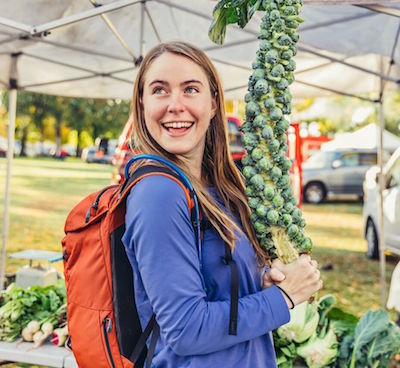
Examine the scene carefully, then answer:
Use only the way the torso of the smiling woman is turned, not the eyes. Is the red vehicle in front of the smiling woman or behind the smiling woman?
behind

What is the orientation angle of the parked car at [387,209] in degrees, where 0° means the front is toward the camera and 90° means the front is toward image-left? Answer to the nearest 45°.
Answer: approximately 135°

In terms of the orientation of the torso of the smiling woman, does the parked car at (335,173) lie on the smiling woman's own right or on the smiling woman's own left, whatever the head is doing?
on the smiling woman's own left

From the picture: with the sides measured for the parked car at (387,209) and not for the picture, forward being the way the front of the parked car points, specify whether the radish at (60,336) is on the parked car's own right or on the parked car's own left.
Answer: on the parked car's own left

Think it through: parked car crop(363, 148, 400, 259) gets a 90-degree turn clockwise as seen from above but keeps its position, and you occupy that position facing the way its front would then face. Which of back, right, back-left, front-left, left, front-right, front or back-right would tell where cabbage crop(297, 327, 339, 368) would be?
back-right

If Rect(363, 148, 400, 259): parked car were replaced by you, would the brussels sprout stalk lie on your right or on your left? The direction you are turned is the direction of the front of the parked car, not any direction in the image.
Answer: on your left
